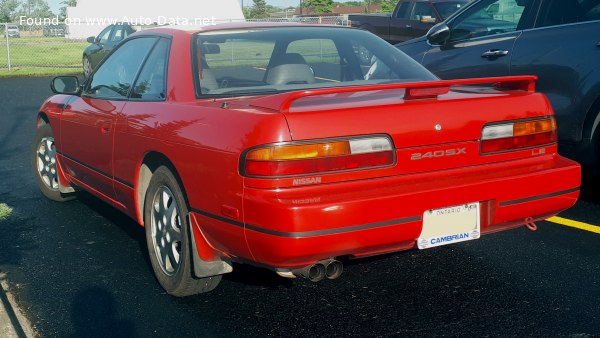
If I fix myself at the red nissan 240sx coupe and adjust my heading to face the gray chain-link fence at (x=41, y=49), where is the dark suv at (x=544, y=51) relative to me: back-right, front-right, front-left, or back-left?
front-right

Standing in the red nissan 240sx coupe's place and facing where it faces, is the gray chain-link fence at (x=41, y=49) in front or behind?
in front

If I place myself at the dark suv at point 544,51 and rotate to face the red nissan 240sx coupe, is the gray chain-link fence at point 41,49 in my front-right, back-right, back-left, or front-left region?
front-right

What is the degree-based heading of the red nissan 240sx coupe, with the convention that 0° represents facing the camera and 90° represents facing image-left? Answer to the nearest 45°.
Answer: approximately 135°

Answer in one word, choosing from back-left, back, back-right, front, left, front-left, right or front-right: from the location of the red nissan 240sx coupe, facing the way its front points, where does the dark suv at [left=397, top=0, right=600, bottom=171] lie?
right

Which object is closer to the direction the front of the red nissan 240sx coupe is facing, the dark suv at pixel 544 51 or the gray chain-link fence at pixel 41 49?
the gray chain-link fence

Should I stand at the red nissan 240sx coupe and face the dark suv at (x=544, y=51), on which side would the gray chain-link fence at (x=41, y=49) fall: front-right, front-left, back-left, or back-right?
front-left
